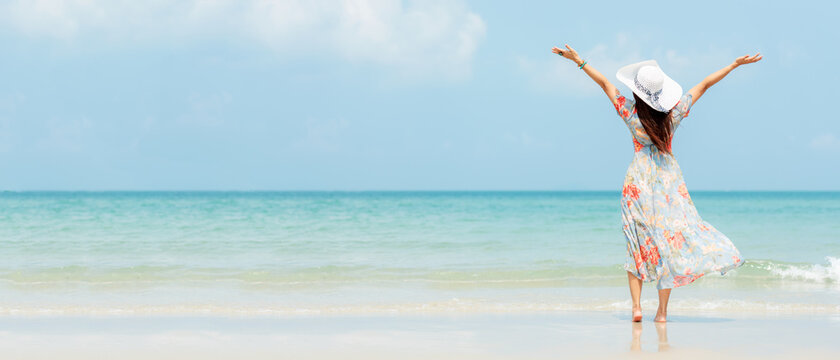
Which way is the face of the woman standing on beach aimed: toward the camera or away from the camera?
away from the camera

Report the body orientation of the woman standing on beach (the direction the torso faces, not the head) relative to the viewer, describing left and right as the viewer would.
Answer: facing away from the viewer
